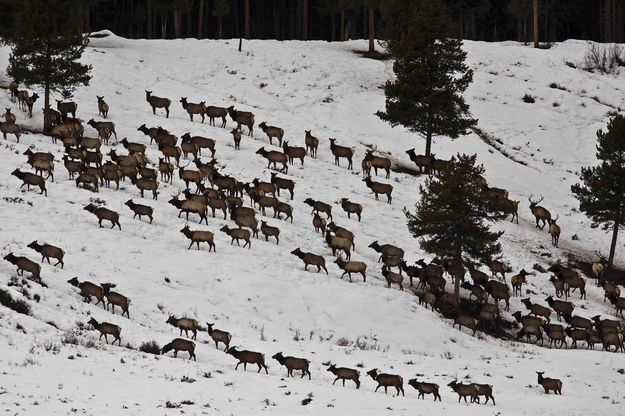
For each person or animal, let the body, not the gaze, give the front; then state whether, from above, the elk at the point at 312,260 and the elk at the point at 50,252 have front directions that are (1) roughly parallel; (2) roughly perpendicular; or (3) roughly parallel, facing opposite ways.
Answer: roughly parallel

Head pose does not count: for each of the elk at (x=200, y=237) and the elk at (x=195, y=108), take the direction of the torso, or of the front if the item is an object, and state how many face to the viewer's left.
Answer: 2

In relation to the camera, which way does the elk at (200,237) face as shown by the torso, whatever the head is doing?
to the viewer's left

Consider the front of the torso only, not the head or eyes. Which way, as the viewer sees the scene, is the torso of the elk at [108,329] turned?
to the viewer's left

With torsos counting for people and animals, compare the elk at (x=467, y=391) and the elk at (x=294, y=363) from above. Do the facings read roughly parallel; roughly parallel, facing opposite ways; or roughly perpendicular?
roughly parallel

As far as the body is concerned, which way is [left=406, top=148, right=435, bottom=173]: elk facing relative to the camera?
to the viewer's left

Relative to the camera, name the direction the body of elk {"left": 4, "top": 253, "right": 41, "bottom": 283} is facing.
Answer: to the viewer's left

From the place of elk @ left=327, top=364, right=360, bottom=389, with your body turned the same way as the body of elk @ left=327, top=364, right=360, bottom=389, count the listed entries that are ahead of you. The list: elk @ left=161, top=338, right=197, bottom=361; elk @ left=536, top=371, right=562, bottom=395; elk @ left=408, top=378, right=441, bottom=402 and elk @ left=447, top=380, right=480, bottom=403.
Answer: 1

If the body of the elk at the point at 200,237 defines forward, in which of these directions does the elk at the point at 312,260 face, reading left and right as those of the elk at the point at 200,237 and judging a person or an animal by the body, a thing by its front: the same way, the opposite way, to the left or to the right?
the same way

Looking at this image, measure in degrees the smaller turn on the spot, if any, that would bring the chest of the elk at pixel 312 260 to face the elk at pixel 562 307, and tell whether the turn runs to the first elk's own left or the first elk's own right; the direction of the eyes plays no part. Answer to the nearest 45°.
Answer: approximately 180°

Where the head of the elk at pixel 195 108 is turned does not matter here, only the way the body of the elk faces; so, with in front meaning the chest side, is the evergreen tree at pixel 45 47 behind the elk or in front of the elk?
in front

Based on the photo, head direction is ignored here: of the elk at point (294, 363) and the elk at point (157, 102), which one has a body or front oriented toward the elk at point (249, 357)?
the elk at point (294, 363)

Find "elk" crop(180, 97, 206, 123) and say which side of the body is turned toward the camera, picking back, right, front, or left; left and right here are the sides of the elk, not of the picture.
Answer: left

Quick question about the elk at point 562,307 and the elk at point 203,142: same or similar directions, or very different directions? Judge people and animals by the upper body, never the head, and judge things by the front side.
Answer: same or similar directions

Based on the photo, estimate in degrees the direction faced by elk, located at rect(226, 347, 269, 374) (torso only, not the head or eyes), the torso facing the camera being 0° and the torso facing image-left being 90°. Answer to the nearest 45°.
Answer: approximately 90°

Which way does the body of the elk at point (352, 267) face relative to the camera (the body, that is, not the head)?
to the viewer's left

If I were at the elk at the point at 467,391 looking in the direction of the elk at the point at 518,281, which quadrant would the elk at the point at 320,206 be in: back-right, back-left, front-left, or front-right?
front-left

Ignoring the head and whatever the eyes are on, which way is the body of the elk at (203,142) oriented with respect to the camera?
to the viewer's left

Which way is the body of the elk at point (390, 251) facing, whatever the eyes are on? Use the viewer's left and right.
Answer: facing to the left of the viewer

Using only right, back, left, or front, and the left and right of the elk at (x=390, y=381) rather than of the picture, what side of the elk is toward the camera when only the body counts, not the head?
left
